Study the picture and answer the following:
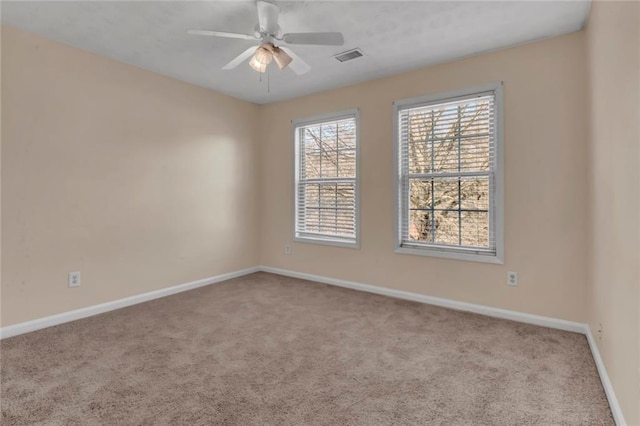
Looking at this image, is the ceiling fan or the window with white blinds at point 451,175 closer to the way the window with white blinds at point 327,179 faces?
the ceiling fan

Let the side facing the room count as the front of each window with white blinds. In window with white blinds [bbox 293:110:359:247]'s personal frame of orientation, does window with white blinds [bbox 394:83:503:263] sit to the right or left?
on its left

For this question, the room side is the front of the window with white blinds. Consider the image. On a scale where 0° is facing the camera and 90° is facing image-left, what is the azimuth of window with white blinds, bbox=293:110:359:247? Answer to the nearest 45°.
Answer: approximately 45°

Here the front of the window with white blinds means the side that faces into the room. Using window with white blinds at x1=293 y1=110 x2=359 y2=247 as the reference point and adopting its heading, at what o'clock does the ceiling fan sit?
The ceiling fan is roughly at 11 o'clock from the window with white blinds.
